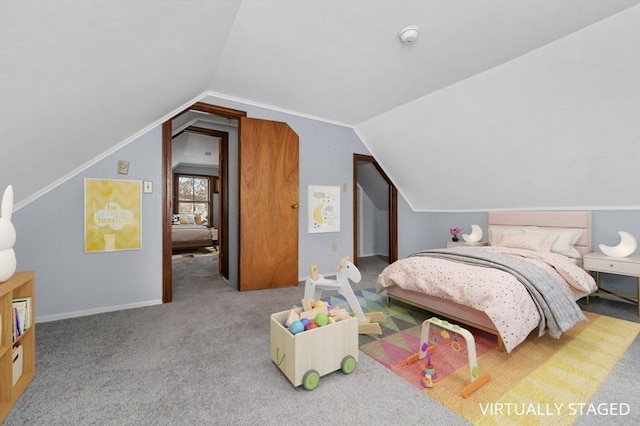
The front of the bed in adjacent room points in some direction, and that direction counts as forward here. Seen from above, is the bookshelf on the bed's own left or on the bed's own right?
on the bed's own right

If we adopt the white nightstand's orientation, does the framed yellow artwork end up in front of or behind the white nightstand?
in front

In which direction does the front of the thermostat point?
toward the camera

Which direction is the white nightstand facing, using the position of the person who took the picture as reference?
facing the viewer and to the left of the viewer
